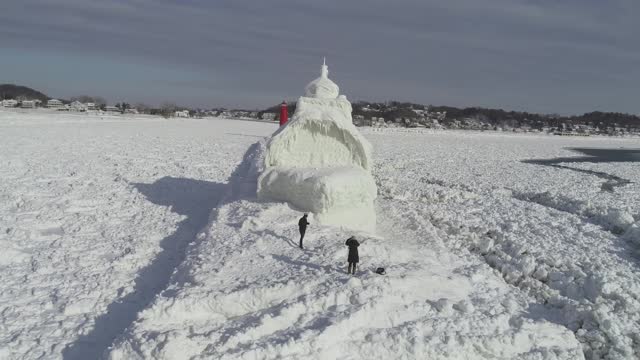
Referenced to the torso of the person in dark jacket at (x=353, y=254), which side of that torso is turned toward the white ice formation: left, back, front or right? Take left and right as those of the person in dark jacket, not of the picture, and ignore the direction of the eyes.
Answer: front

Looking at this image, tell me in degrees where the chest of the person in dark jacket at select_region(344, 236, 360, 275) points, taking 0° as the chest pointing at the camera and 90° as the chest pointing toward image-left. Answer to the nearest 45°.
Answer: approximately 180°
